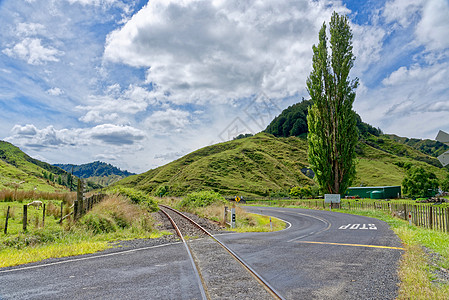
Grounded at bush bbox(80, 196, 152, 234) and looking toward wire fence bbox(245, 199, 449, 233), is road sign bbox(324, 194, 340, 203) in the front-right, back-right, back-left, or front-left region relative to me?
front-left

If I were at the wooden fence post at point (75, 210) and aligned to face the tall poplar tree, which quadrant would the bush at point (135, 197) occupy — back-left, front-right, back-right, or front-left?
front-left

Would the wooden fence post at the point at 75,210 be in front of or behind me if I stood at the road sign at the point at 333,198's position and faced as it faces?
in front

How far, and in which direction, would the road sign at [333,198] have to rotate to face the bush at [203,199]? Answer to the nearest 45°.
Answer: approximately 45° to its right

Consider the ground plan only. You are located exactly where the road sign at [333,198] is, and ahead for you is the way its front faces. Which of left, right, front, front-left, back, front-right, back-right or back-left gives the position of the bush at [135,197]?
front-right

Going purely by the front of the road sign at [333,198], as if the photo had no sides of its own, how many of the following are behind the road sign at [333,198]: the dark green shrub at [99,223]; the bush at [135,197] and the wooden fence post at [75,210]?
0

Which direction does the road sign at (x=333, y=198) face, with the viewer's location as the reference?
facing the viewer

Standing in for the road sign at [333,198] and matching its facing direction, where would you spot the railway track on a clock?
The railway track is roughly at 12 o'clock from the road sign.

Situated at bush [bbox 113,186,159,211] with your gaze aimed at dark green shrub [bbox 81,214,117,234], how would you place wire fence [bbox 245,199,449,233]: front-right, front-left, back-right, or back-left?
front-left

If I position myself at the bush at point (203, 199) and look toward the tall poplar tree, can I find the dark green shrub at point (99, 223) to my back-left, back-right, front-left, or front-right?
back-right
